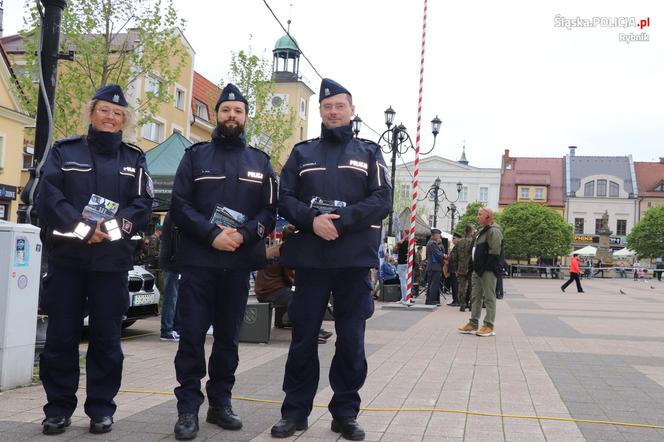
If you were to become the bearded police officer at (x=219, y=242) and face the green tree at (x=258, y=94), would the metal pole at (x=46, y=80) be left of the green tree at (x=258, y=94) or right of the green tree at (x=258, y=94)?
left

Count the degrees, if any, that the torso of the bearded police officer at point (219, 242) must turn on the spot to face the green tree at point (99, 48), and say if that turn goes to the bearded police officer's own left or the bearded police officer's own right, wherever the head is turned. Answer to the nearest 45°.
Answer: approximately 180°

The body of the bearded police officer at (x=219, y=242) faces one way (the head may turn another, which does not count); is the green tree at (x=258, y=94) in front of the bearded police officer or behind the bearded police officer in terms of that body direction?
behind

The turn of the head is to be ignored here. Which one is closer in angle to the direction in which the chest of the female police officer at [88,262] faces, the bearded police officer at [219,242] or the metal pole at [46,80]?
the bearded police officer

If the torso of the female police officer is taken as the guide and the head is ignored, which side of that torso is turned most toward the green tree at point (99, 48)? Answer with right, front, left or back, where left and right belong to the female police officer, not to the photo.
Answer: back

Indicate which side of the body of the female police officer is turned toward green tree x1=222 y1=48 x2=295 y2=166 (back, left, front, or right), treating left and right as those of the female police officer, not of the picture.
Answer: back

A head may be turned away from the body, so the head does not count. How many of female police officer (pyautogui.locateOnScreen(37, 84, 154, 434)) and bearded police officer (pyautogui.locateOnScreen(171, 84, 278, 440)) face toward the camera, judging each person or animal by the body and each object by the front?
2

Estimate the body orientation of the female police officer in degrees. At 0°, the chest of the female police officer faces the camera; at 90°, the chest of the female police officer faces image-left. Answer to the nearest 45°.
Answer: approximately 0°

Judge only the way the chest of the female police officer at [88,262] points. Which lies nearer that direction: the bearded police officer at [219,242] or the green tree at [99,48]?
the bearded police officer

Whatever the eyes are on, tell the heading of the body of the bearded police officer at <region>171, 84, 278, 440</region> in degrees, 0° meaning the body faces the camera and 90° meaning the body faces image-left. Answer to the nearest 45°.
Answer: approximately 0°
